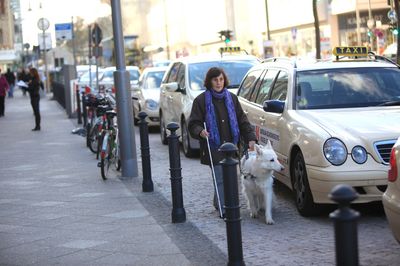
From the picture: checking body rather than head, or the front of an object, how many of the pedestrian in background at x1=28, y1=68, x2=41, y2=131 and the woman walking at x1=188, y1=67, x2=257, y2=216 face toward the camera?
1

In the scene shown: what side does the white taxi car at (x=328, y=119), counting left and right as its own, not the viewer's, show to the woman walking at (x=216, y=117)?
right

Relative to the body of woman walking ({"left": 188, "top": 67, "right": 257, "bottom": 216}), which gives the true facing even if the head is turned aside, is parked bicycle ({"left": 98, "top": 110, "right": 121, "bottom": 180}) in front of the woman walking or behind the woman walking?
behind

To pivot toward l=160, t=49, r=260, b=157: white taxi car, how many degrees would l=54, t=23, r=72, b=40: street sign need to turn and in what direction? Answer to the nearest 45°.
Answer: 0° — it already faces it

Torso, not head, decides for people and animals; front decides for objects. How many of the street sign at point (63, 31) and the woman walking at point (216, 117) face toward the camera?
2

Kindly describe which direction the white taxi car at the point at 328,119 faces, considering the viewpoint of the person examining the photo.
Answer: facing the viewer and to the right of the viewer

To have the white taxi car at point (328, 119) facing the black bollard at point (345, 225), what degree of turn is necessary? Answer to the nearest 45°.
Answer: approximately 45° to its right

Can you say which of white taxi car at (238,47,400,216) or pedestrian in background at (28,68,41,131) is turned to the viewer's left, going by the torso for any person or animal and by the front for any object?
the pedestrian in background

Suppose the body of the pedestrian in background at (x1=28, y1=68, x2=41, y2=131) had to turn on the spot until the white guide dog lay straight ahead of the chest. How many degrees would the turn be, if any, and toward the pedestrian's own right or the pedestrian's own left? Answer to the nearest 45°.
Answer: approximately 90° to the pedestrian's own left

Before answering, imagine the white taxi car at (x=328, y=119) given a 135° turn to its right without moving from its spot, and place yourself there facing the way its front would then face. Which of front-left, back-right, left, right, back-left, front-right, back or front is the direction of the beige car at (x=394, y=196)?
left

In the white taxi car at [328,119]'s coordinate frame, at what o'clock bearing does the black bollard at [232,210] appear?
The black bollard is roughly at 2 o'clock from the white taxi car.

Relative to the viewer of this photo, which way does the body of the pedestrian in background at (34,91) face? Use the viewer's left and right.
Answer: facing to the left of the viewer

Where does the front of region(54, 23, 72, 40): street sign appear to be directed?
toward the camera

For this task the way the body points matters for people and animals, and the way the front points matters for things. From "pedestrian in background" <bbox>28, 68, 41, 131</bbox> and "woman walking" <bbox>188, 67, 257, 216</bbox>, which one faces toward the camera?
the woman walking

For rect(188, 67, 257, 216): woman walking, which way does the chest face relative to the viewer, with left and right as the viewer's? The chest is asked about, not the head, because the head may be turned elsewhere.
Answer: facing the viewer

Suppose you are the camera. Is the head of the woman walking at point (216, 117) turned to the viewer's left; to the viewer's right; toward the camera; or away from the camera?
toward the camera
